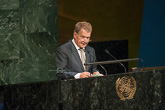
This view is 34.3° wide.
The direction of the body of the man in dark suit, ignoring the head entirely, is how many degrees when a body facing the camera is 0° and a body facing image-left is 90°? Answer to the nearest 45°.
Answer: approximately 315°

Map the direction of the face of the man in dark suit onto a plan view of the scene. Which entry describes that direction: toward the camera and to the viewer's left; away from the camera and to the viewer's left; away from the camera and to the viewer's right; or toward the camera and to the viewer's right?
toward the camera and to the viewer's right
